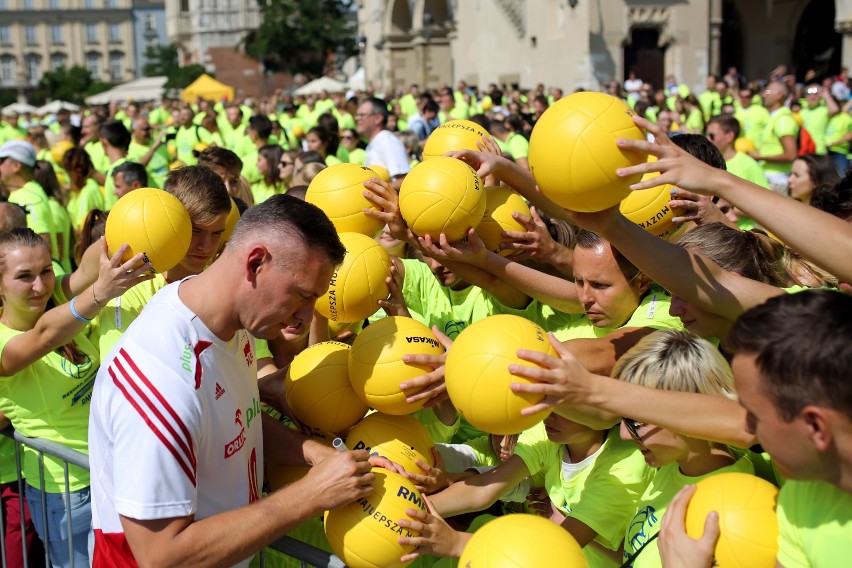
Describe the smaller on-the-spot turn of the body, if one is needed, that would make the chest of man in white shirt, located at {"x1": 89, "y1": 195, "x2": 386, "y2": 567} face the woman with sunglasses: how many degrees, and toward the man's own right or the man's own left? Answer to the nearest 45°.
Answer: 0° — they already face them

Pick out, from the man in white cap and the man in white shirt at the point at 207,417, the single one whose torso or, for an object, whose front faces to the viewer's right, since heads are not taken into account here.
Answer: the man in white shirt

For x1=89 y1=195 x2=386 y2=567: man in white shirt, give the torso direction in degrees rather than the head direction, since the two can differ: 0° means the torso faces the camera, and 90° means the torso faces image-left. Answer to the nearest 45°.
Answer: approximately 270°

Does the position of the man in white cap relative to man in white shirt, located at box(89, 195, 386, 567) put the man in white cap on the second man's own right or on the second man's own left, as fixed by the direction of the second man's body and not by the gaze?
on the second man's own left

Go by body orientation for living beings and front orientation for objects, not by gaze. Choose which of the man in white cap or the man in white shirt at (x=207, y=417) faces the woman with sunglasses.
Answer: the man in white shirt

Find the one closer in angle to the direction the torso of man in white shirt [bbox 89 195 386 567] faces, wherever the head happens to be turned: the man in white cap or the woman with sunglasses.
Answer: the woman with sunglasses
